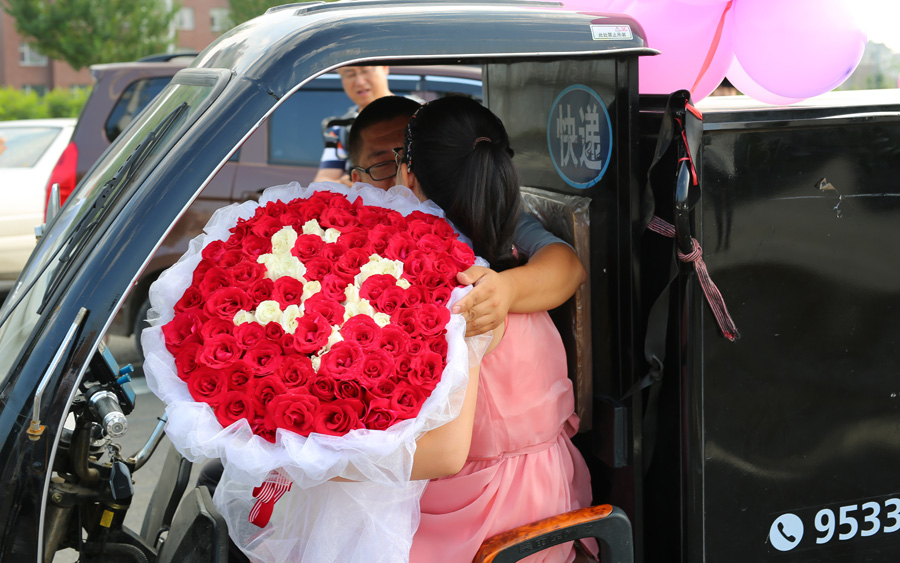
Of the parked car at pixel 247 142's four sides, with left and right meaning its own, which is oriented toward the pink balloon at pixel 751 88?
right

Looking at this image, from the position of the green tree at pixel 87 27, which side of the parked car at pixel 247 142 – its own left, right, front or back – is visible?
left

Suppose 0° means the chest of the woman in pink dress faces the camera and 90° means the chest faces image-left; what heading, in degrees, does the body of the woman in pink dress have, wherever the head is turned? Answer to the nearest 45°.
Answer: approximately 135°

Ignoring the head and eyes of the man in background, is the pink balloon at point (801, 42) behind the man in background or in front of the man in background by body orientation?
in front

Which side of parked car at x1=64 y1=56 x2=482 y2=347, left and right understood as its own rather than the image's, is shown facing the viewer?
right

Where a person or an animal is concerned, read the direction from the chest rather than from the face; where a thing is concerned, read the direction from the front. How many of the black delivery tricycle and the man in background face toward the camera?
1

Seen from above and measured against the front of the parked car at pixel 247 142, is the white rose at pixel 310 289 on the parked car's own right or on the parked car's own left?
on the parked car's own right

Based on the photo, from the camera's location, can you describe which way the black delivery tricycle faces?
facing to the left of the viewer

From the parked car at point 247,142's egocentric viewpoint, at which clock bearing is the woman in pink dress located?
The woman in pink dress is roughly at 3 o'clock from the parked car.
